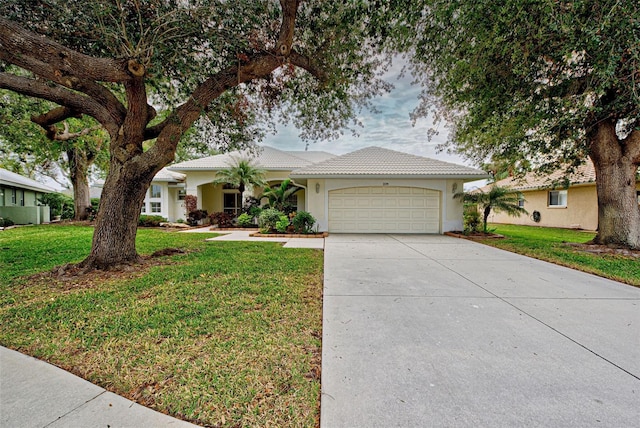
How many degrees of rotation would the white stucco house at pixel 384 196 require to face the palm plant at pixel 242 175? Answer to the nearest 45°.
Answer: approximately 90° to its right

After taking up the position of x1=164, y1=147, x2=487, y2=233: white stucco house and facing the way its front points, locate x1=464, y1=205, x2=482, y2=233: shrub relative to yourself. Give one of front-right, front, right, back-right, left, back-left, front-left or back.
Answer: left

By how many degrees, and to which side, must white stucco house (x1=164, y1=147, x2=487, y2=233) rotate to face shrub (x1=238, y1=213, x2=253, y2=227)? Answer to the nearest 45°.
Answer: approximately 90° to its right

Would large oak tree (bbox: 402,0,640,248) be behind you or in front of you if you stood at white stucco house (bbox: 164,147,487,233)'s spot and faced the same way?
in front

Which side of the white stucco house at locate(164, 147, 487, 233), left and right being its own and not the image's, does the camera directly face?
front

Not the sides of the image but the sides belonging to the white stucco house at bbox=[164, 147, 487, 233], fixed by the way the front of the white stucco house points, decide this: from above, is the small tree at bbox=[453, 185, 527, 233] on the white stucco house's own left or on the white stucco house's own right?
on the white stucco house's own left

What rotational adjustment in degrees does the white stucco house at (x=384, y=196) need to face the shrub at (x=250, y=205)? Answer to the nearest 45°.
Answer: approximately 90° to its right
